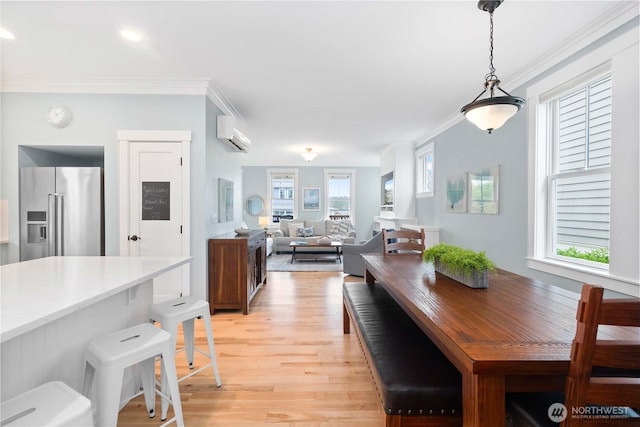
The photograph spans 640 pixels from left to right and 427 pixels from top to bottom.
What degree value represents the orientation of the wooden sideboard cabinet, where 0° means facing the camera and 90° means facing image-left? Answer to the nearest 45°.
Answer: approximately 270°

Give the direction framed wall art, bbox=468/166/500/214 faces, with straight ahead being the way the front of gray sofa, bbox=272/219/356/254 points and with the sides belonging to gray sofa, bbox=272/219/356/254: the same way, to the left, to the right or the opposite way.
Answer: to the right

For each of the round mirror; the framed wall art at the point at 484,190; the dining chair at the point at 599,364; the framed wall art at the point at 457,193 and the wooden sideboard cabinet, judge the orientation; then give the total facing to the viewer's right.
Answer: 1

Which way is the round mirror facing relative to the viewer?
toward the camera

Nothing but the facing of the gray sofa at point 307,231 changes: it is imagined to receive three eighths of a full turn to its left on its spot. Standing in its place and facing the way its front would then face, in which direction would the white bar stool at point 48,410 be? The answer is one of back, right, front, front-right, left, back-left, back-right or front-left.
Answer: back-right

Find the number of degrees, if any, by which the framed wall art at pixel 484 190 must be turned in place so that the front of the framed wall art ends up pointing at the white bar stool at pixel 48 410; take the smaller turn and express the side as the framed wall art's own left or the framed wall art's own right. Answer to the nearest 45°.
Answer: approximately 45° to the framed wall art's own left

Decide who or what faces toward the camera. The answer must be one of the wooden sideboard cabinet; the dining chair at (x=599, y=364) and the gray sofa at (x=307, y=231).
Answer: the gray sofa

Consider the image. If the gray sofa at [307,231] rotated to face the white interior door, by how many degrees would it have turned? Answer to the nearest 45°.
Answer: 0° — it already faces it

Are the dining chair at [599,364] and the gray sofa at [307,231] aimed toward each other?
yes

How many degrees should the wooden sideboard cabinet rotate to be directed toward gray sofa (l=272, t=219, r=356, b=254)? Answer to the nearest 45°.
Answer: approximately 45° to its left

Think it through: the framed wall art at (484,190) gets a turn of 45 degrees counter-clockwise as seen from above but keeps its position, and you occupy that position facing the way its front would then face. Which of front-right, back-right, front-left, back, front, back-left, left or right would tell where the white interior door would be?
front-right

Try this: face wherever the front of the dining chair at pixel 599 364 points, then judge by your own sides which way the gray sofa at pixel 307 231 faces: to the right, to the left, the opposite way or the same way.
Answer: the opposite way

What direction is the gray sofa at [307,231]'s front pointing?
toward the camera

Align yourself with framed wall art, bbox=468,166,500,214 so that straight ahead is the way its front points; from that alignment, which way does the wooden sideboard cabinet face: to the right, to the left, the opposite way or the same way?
the opposite way

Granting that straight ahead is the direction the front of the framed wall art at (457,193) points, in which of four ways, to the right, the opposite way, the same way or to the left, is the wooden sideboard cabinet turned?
the opposite way
